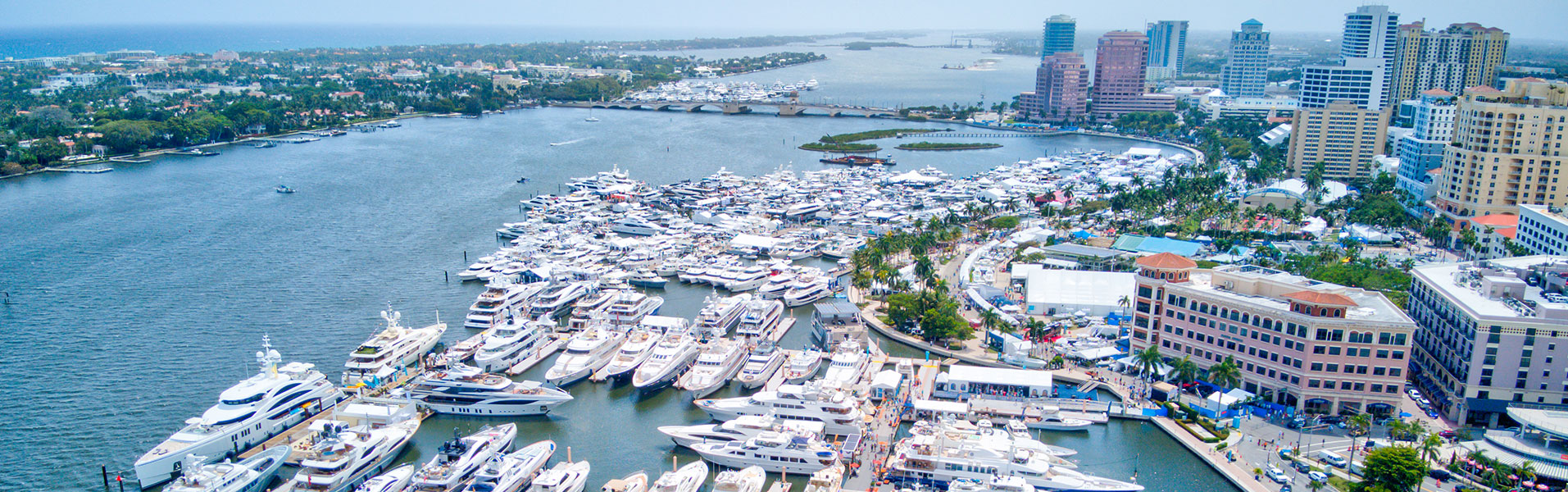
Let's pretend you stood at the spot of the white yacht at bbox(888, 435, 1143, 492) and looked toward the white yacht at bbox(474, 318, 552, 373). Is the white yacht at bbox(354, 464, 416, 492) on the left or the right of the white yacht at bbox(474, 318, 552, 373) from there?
left

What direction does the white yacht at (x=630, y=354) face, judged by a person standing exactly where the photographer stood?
facing the viewer and to the left of the viewer

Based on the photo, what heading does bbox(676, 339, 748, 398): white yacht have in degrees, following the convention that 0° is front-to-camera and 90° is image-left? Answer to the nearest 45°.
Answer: approximately 45°

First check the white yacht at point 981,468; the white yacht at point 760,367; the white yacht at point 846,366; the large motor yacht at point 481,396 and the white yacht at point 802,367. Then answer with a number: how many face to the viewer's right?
2

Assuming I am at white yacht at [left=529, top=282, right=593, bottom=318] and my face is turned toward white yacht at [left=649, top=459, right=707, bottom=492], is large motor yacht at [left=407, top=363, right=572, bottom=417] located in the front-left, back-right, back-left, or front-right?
front-right

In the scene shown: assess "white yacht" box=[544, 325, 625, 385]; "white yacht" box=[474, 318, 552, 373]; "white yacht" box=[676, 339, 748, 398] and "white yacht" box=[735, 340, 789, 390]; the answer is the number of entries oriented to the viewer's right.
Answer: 0

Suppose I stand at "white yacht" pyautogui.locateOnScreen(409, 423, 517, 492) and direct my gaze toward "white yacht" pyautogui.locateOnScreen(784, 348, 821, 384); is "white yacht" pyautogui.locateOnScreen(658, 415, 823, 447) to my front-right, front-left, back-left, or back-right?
front-right

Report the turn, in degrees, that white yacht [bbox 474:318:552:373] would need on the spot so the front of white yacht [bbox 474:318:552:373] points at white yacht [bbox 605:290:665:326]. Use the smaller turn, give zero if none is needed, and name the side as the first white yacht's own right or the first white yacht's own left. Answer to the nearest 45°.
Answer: approximately 180°

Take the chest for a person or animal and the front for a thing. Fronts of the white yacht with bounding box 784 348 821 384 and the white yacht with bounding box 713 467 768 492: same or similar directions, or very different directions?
very different directions

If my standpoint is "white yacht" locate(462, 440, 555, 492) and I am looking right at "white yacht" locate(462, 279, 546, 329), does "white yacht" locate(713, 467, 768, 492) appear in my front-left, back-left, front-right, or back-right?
back-right

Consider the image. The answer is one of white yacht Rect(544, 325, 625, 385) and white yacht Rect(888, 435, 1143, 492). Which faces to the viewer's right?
white yacht Rect(888, 435, 1143, 492)

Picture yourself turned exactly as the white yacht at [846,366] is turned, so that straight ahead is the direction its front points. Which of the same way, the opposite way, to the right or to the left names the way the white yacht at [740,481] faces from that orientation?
the opposite way

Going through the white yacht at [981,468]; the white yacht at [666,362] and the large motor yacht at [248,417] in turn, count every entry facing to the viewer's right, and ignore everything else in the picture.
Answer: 1
